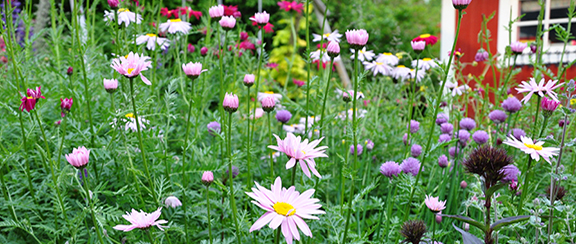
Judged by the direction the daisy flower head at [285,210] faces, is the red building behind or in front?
behind

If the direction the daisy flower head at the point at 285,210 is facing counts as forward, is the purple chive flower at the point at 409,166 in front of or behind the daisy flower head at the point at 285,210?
behind

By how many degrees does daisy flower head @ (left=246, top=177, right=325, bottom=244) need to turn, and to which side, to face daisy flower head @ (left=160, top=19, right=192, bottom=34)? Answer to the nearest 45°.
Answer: approximately 180°

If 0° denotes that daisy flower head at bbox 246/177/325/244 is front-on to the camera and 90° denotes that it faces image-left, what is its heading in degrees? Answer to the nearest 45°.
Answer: approximately 0°

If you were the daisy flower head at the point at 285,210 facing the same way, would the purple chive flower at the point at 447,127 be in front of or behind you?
behind
